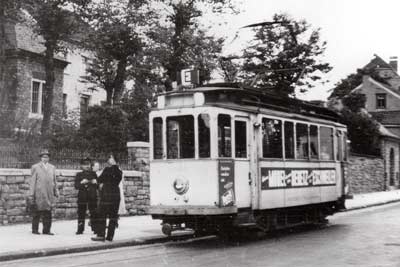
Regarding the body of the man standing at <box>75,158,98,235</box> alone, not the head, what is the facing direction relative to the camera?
toward the camera

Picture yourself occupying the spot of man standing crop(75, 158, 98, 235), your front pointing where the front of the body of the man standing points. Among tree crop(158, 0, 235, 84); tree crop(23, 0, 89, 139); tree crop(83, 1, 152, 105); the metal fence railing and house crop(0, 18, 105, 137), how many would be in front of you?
0

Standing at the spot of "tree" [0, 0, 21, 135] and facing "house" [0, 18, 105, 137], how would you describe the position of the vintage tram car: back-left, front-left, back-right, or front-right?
back-right

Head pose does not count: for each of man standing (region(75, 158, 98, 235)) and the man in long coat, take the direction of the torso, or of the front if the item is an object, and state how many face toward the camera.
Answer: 2

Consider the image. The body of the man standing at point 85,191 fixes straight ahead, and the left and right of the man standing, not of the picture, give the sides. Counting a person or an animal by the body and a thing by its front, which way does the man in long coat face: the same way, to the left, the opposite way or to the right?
the same way

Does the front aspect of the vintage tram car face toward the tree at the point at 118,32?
no

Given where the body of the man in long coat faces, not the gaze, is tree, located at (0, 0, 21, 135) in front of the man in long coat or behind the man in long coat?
behind

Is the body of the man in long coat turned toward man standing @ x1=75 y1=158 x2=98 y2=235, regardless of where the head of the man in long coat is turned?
no

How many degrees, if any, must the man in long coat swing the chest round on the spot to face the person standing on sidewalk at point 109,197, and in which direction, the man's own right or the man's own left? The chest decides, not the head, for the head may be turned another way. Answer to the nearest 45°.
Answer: approximately 45° to the man's own left

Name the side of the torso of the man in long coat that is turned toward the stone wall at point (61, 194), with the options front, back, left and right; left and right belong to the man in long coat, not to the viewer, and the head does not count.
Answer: back

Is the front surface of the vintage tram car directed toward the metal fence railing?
no

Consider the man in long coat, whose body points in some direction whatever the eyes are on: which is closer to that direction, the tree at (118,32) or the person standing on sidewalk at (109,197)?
the person standing on sidewalk

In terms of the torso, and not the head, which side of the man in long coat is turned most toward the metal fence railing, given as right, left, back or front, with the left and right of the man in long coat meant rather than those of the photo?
back

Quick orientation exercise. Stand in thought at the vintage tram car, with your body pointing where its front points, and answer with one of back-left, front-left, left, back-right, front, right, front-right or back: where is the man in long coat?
front-right

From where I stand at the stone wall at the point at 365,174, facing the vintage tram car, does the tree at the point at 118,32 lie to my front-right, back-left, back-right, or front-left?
front-right

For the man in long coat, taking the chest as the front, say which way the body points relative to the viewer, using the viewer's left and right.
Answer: facing the viewer

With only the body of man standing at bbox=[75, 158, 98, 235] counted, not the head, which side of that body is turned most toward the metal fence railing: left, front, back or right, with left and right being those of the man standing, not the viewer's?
back

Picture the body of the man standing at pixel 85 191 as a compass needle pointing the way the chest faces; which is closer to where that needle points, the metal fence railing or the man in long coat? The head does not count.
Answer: the man in long coat

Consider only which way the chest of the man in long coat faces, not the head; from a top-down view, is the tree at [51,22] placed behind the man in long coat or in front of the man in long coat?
behind
